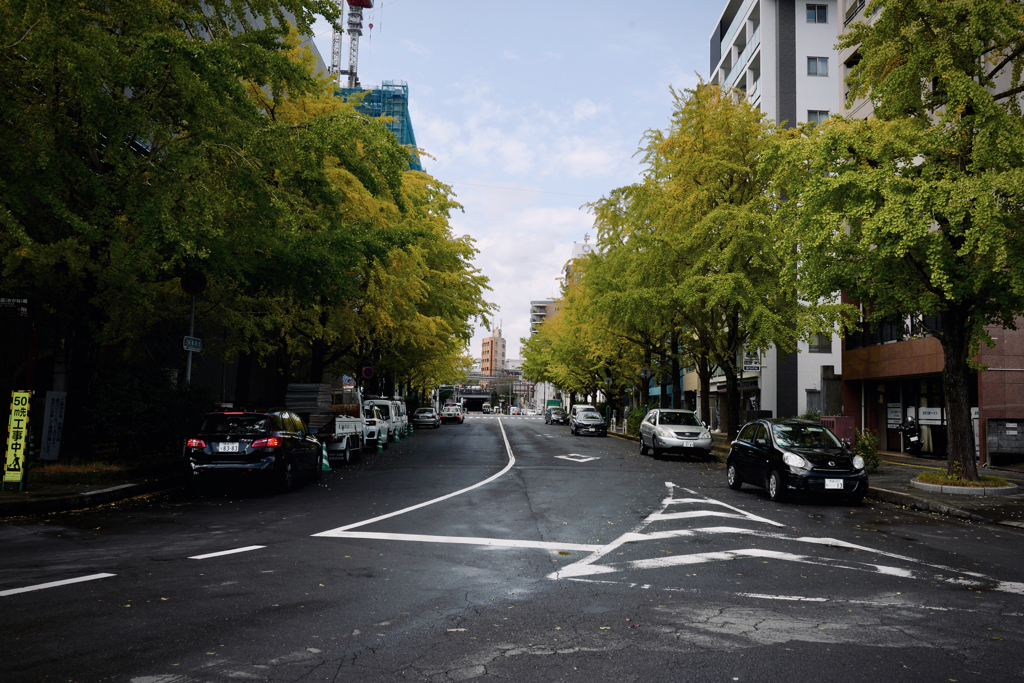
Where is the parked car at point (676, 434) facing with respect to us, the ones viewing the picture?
facing the viewer and to the right of the viewer

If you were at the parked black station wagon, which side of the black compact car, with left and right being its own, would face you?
right

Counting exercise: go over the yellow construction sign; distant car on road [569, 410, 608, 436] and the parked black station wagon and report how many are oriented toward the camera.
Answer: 2

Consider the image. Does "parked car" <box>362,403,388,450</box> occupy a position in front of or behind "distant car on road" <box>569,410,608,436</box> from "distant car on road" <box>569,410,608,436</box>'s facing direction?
in front

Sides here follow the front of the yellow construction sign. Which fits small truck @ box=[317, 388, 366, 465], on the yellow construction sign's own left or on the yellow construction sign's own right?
on the yellow construction sign's own left

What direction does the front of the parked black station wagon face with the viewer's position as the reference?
facing away from the viewer and to the right of the viewer

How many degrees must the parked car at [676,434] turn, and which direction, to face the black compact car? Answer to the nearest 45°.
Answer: approximately 45° to its right

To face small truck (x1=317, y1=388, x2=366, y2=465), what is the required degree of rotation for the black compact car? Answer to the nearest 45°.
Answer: approximately 135° to its right

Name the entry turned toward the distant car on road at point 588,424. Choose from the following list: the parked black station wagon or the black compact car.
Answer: the parked black station wagon

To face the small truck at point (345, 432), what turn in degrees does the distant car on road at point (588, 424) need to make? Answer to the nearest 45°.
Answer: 0° — it already faces it
